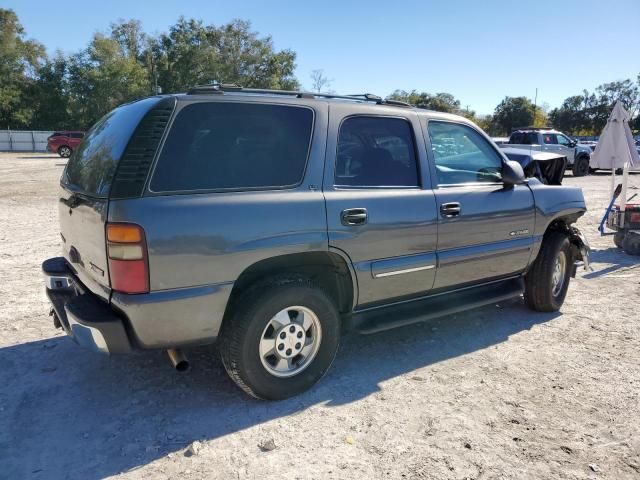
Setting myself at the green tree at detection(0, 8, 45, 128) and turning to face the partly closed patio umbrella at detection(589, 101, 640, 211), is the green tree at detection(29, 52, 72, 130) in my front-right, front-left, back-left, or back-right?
front-left

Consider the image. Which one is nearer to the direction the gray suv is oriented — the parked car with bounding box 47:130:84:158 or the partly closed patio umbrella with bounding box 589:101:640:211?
the partly closed patio umbrella

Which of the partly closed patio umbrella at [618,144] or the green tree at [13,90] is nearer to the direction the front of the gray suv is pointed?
the partly closed patio umbrella

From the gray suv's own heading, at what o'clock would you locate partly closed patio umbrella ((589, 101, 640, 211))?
The partly closed patio umbrella is roughly at 12 o'clock from the gray suv.

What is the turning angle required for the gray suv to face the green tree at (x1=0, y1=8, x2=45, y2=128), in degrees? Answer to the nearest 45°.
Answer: approximately 90° to its left

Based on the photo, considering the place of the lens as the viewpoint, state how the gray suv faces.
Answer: facing away from the viewer and to the right of the viewer

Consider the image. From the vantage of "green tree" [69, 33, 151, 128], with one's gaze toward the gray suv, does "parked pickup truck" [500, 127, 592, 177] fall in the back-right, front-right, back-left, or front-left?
front-left

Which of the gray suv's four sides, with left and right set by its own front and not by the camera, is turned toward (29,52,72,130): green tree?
left

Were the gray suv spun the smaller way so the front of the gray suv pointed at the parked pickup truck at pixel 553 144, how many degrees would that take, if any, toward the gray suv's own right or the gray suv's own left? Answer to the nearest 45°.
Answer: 0° — it already faces it

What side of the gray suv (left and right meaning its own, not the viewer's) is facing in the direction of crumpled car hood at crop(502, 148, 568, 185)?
front

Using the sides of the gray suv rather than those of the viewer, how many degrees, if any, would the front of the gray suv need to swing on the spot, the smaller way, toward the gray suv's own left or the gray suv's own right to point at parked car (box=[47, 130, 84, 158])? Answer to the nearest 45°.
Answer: approximately 90° to the gray suv's own left

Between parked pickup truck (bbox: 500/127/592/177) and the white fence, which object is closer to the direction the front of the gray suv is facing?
the parked pickup truck

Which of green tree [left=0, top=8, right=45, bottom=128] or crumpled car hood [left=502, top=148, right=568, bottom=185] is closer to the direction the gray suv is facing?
the crumpled car hood
